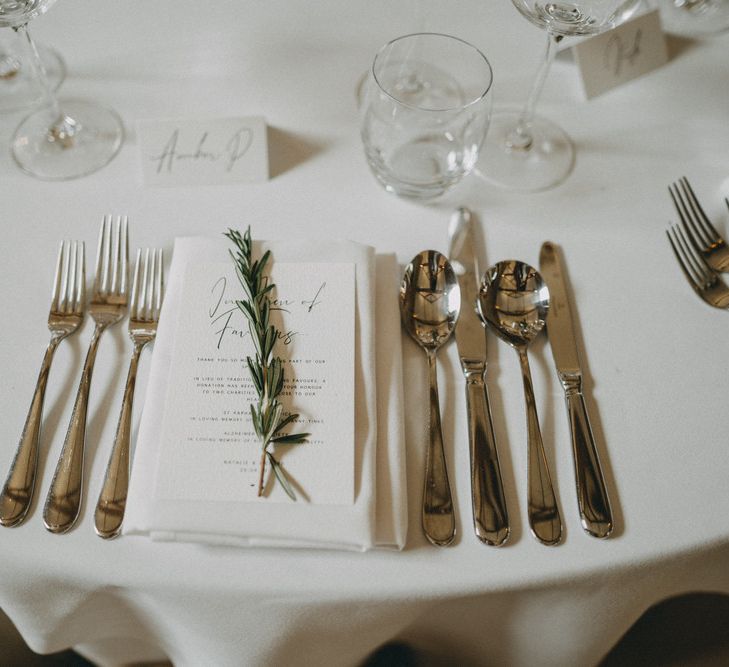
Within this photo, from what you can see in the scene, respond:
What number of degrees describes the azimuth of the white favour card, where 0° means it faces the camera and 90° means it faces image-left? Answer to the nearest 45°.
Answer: approximately 0°

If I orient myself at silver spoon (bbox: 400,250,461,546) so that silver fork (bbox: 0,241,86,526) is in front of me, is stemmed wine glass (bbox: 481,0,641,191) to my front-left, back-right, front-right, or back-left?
back-right

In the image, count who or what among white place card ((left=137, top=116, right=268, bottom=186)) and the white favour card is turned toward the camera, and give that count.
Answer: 2
